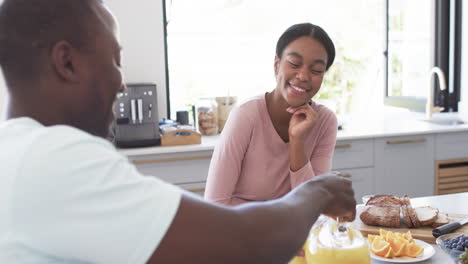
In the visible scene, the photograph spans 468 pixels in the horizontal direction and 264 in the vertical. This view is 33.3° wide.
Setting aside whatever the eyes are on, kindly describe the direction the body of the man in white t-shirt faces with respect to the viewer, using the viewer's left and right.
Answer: facing away from the viewer and to the right of the viewer

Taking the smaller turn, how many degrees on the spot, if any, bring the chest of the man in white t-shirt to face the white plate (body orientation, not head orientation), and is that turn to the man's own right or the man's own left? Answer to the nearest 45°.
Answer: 0° — they already face it

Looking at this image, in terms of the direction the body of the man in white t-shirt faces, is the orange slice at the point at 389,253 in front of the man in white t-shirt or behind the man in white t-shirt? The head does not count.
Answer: in front

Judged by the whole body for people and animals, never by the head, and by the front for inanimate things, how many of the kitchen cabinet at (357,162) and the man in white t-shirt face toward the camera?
1

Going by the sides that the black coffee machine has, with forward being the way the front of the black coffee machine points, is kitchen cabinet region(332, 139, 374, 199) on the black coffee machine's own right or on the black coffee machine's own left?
on the black coffee machine's own left

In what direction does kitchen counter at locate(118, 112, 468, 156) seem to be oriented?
toward the camera

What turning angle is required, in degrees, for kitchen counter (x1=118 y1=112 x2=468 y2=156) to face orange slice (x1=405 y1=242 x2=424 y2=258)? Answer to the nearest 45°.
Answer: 0° — it already faces it

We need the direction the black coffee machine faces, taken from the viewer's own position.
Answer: facing the viewer

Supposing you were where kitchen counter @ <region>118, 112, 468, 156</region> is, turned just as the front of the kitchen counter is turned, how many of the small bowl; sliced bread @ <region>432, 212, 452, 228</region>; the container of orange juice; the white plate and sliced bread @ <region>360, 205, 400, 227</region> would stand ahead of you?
5

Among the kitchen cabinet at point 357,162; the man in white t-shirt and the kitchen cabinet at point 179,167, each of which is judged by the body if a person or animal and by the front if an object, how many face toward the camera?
2

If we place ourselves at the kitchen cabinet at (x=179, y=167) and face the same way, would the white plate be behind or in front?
in front

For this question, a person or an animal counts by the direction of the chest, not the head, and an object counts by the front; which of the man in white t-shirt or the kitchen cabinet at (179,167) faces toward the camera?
the kitchen cabinet

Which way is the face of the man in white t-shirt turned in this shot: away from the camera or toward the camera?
away from the camera

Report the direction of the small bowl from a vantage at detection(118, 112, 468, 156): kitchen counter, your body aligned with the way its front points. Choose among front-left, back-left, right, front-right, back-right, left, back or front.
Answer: front

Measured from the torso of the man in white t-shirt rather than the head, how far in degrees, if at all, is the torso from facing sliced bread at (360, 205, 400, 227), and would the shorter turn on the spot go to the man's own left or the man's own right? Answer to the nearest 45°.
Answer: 0° — they already face it

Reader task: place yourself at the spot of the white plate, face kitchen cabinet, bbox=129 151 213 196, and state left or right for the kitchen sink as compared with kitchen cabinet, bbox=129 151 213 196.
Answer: right
